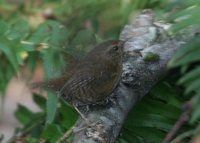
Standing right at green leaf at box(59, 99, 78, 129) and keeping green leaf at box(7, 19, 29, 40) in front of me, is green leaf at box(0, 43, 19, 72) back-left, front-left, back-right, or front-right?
front-left

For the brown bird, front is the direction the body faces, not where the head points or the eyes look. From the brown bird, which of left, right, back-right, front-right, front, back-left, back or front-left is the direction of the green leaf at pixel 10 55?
back-left

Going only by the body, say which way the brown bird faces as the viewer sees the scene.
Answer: to the viewer's right

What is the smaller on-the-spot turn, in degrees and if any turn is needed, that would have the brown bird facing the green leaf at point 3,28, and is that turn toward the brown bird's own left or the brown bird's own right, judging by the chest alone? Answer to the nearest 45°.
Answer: approximately 135° to the brown bird's own left

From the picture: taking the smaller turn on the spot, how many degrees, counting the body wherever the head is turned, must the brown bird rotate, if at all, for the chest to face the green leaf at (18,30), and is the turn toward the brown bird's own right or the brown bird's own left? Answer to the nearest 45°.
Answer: approximately 135° to the brown bird's own left
